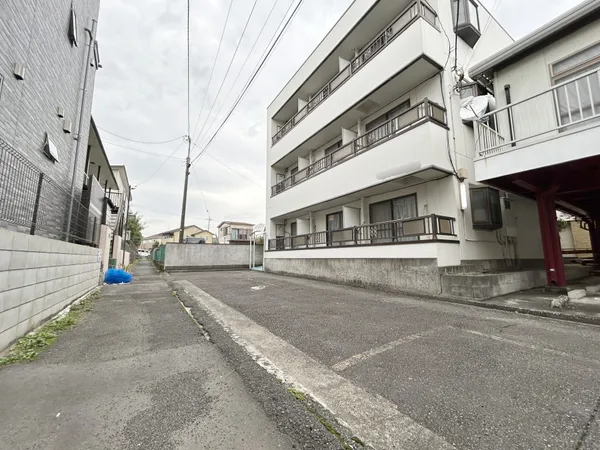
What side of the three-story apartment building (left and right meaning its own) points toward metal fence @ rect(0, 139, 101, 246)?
front

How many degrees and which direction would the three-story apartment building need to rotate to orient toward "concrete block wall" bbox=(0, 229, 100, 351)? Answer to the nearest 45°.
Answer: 0° — it already faces it

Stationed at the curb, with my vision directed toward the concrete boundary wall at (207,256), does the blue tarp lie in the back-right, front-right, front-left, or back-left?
front-left

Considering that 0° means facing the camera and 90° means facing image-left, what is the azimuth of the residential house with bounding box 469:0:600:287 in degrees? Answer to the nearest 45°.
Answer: approximately 45°

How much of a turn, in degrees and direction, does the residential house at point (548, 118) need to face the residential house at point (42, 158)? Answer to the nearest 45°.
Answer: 0° — it already faces it

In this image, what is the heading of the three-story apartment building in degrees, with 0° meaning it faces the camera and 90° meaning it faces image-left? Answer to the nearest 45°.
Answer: approximately 45°

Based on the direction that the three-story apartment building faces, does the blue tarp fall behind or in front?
in front

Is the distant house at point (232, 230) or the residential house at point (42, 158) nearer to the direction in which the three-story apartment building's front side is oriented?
the residential house

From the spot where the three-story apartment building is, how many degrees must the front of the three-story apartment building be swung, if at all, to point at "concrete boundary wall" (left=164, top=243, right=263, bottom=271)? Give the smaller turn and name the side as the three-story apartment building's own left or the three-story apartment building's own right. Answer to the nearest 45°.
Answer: approximately 45° to the three-story apartment building's own right

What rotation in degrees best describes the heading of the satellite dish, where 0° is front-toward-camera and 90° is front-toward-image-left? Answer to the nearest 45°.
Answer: approximately 45°

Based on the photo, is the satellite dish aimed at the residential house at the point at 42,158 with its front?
yes

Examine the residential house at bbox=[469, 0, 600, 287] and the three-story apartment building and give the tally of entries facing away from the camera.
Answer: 0

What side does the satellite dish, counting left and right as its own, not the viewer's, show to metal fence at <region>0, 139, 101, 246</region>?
front

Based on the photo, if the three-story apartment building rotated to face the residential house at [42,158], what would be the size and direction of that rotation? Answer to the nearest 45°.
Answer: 0° — it already faces it

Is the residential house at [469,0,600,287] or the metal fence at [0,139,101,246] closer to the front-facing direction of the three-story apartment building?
the metal fence
